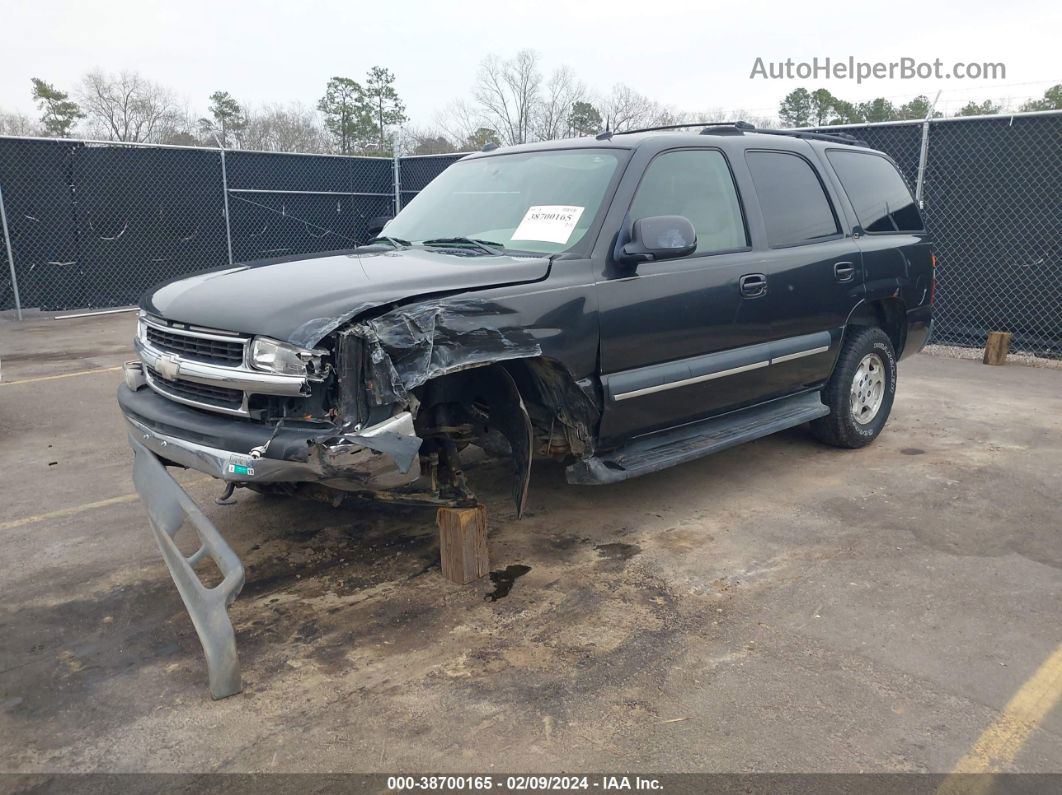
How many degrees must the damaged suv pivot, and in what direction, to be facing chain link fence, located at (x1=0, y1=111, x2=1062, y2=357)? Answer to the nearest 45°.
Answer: approximately 135° to its right

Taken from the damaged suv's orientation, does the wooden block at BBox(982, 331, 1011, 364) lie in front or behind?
behind

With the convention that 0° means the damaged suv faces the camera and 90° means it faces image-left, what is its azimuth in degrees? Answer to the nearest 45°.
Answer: approximately 45°
